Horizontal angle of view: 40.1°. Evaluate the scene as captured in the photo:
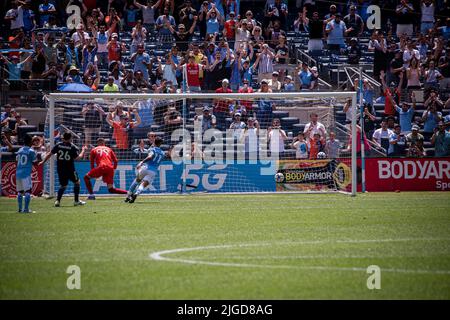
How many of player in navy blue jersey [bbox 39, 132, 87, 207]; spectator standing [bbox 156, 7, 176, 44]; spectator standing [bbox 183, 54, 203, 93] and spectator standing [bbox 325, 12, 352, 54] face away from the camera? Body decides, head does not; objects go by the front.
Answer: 1

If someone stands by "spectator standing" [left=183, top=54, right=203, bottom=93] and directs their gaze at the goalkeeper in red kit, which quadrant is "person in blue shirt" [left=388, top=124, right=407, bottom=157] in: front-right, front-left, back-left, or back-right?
back-left

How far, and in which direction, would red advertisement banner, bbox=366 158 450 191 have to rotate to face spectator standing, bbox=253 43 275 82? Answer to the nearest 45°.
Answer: approximately 180°

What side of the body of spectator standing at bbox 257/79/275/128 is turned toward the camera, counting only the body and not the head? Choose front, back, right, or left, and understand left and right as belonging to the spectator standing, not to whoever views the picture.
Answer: front

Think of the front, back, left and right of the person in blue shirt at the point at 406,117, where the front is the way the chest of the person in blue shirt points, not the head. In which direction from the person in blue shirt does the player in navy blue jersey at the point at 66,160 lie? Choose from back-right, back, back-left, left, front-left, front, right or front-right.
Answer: front-right

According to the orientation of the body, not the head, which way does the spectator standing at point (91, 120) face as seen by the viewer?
toward the camera

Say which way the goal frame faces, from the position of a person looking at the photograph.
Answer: facing the viewer

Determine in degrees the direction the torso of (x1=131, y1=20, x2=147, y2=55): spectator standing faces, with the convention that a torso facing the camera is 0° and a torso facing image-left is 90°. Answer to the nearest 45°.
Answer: approximately 0°

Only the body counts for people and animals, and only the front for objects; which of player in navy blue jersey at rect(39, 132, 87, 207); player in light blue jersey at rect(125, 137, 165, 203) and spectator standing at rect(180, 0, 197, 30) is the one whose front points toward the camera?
the spectator standing
